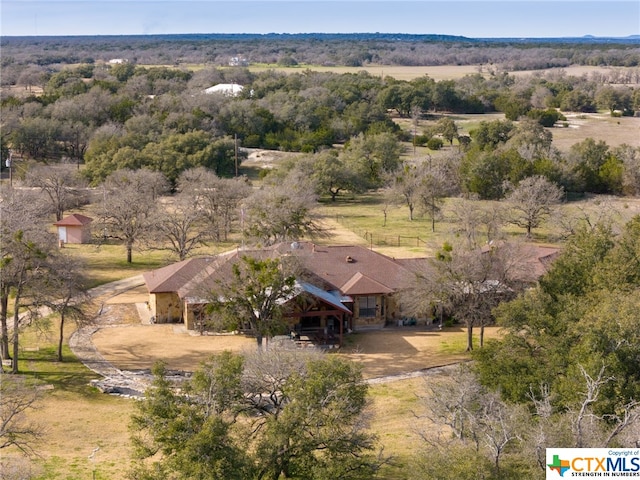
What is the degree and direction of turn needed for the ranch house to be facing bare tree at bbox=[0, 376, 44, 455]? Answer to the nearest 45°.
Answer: approximately 45° to its right

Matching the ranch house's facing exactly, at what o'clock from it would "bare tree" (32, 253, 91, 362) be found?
The bare tree is roughly at 2 o'clock from the ranch house.

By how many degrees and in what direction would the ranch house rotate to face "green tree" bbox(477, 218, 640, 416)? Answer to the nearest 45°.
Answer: approximately 45° to its left

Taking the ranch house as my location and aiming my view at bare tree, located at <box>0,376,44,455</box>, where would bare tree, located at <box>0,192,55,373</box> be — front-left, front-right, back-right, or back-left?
front-right

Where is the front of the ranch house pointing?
toward the camera

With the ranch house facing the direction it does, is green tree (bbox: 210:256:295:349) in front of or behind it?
in front

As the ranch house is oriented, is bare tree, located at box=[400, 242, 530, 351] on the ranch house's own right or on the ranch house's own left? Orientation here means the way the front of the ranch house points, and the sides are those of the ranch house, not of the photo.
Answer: on the ranch house's own left

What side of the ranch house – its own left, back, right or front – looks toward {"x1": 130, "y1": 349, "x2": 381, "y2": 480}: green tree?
front

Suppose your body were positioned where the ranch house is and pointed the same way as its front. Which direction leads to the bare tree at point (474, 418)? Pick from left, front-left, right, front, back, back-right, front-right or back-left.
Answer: front

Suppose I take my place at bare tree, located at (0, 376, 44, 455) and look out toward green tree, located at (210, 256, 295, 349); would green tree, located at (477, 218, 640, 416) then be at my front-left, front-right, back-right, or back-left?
front-right

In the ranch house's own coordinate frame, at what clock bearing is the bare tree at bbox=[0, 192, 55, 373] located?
The bare tree is roughly at 2 o'clock from the ranch house.

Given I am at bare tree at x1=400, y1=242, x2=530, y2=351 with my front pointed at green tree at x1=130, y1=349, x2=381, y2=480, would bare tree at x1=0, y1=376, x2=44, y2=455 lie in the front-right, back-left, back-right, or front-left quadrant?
front-right

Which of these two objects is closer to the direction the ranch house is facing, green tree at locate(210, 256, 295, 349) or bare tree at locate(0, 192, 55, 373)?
the green tree
